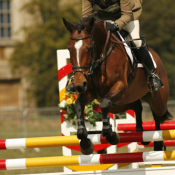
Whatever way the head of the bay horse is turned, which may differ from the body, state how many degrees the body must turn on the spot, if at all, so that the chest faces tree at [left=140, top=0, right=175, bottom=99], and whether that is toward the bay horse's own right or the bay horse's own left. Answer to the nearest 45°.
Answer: approximately 135° to the bay horse's own right

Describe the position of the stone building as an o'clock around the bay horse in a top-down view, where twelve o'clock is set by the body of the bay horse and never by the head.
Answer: The stone building is roughly at 4 o'clock from the bay horse.

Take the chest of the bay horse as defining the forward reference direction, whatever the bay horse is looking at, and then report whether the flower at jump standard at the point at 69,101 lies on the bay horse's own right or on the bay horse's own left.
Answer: on the bay horse's own right

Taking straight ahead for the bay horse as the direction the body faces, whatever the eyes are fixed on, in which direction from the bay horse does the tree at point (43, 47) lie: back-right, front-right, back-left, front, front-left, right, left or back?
back-right

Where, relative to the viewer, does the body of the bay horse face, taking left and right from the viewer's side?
facing the viewer and to the left of the viewer

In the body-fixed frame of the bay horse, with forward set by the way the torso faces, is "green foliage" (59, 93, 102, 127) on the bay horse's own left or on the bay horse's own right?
on the bay horse's own right
